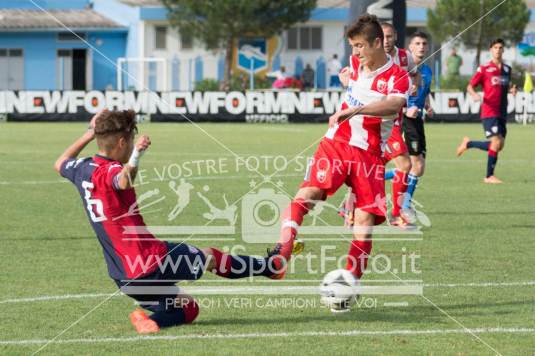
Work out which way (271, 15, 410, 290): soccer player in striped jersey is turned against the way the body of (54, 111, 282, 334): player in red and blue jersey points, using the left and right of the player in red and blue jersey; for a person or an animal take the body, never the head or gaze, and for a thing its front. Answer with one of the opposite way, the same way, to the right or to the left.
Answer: the opposite way

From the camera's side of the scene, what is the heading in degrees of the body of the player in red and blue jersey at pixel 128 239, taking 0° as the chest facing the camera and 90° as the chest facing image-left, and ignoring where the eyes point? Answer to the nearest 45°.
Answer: approximately 225°

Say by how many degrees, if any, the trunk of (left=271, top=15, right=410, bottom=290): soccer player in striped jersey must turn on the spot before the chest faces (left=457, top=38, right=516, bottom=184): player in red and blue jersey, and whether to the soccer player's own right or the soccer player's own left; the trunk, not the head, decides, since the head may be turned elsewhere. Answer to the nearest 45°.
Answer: approximately 135° to the soccer player's own right

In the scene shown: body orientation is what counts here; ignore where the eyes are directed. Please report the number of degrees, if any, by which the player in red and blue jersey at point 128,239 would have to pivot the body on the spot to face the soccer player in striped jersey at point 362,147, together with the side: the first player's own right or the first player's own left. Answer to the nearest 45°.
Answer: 0° — they already face them

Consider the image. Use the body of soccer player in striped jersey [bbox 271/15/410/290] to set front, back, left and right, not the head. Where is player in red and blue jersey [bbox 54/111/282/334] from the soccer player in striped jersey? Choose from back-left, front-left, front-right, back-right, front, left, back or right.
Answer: front

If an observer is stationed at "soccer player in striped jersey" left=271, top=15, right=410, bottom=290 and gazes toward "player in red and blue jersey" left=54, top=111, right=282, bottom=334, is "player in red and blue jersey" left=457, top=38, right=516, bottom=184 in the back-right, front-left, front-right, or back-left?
back-right

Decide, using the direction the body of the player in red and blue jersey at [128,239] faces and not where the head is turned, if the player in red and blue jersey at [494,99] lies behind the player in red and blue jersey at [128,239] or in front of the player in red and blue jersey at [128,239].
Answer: in front

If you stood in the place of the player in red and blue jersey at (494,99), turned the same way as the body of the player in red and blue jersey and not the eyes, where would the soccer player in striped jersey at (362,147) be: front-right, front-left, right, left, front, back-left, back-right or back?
front-right

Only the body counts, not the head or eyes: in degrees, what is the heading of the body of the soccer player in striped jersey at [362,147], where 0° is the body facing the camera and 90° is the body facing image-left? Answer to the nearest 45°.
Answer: approximately 45°
